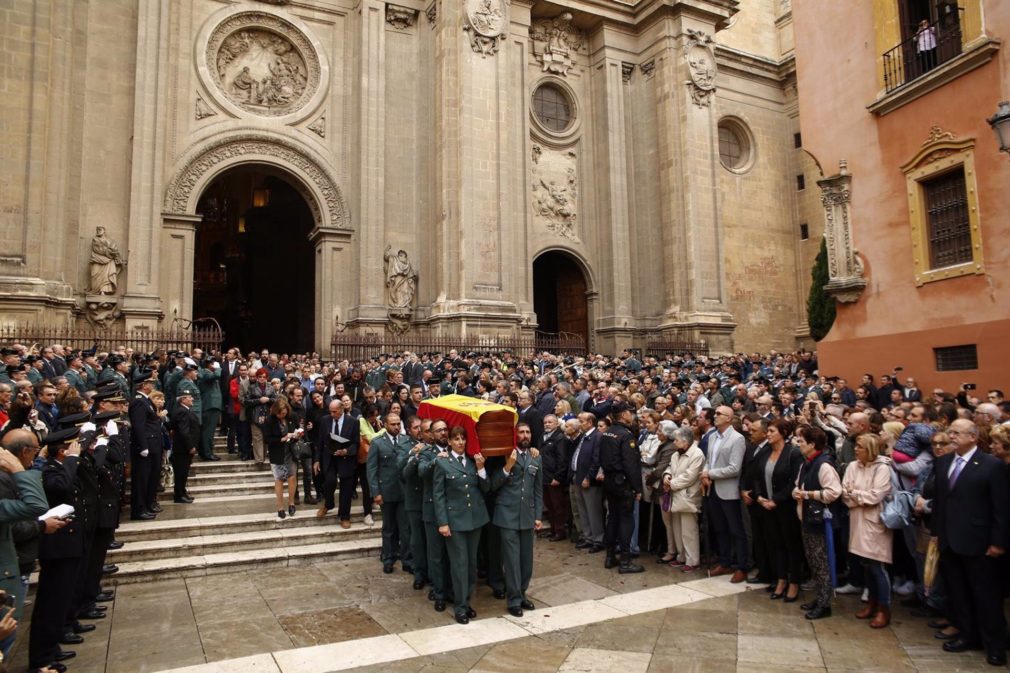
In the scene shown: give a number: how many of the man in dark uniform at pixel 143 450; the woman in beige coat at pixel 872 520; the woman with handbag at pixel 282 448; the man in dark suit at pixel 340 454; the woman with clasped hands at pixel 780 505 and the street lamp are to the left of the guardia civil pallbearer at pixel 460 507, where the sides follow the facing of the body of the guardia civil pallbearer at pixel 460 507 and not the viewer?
3

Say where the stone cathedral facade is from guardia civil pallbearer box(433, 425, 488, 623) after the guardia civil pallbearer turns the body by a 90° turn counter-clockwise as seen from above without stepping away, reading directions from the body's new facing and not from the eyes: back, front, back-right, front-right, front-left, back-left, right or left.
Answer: left

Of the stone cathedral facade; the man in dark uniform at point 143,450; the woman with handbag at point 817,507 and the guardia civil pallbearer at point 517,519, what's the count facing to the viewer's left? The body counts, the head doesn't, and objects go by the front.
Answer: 1

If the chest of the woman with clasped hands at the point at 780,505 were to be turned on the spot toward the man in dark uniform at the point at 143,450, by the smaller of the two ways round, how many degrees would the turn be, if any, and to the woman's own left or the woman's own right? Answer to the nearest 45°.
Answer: approximately 45° to the woman's own right

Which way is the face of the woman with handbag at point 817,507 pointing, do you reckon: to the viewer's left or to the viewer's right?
to the viewer's left

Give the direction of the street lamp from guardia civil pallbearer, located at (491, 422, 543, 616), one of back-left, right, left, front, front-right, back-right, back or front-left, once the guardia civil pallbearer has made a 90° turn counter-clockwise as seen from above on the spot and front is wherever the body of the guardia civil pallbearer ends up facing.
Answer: front

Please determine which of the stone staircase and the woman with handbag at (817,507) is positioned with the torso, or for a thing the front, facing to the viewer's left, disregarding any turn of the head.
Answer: the woman with handbag

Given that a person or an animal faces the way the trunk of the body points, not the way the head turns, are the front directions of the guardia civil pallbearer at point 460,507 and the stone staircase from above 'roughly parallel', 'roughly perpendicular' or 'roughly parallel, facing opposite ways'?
roughly parallel

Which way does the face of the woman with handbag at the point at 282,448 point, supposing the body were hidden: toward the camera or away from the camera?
toward the camera

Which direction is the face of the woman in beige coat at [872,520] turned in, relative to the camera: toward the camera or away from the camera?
toward the camera

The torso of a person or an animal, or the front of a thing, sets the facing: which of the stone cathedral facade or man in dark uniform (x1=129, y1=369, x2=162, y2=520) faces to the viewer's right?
the man in dark uniform

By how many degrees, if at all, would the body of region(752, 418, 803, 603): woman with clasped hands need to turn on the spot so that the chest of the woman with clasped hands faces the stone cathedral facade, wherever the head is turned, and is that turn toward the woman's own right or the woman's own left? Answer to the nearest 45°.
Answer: approximately 90° to the woman's own right

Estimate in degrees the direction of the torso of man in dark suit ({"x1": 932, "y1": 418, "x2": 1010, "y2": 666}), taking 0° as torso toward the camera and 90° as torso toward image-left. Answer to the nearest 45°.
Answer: approximately 45°

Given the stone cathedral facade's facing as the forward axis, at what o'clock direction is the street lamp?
The street lamp is roughly at 11 o'clock from the stone cathedral facade.

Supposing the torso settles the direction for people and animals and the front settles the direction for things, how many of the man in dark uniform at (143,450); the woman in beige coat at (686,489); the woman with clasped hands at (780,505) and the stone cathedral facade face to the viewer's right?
1

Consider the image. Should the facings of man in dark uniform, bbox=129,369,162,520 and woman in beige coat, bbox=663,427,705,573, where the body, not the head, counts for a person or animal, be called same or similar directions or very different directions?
very different directions

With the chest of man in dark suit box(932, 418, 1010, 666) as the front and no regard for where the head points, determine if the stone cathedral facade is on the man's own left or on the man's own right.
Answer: on the man's own right
